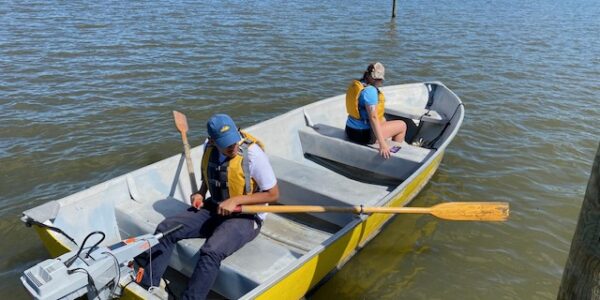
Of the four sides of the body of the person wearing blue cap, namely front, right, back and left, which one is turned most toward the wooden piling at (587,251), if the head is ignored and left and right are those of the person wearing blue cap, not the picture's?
left

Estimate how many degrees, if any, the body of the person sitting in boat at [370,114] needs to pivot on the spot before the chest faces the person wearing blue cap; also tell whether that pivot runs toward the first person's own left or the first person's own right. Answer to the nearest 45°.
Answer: approximately 135° to the first person's own right

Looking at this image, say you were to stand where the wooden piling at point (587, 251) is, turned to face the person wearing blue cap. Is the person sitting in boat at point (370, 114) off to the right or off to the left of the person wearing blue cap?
right

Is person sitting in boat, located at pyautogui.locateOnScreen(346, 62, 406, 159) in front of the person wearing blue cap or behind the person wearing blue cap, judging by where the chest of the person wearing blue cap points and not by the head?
behind

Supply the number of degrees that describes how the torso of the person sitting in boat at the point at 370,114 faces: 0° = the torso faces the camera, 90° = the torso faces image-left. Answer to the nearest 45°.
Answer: approximately 270°

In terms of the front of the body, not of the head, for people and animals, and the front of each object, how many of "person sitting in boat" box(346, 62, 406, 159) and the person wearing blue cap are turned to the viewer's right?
1

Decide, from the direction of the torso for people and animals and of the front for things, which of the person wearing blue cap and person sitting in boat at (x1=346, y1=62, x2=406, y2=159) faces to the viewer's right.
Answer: the person sitting in boat

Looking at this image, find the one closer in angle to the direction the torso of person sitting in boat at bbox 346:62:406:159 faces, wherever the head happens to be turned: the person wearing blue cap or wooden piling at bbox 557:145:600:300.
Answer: the wooden piling

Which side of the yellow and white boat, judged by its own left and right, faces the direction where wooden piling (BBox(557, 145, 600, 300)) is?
right

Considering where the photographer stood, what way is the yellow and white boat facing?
facing away from the viewer and to the right of the viewer

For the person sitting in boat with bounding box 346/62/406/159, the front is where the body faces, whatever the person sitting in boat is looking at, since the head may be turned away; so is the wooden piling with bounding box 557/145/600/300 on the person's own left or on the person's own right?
on the person's own right
